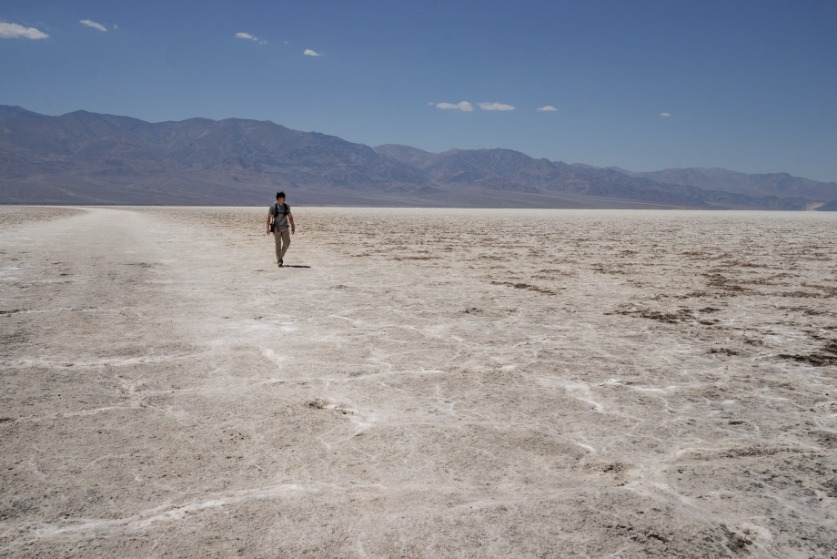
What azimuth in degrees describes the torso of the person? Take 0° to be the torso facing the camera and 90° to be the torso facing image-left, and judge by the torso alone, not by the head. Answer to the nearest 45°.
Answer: approximately 0°
